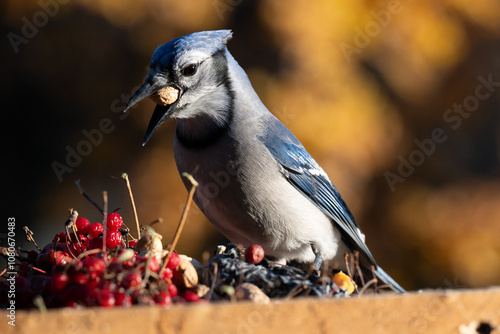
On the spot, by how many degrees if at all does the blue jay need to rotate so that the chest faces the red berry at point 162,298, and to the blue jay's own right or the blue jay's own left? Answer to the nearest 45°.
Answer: approximately 45° to the blue jay's own left

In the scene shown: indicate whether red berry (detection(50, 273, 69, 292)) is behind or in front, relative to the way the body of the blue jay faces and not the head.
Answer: in front

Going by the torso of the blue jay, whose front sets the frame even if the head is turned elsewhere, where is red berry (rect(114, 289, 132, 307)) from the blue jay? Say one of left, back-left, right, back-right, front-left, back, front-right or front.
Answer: front-left

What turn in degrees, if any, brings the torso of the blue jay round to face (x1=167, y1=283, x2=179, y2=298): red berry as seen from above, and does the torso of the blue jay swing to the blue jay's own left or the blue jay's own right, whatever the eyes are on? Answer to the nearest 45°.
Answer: approximately 45° to the blue jay's own left

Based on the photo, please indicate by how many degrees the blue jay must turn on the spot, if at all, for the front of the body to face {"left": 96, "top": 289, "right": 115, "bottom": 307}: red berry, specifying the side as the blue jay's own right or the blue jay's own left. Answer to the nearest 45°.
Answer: approximately 45° to the blue jay's own left

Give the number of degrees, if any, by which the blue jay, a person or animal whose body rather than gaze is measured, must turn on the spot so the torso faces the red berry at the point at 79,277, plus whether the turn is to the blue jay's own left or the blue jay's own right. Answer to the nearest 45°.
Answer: approximately 45° to the blue jay's own left

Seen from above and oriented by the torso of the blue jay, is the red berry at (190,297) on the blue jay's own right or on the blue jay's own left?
on the blue jay's own left

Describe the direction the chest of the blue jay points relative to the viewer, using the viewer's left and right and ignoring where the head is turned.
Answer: facing the viewer and to the left of the viewer
